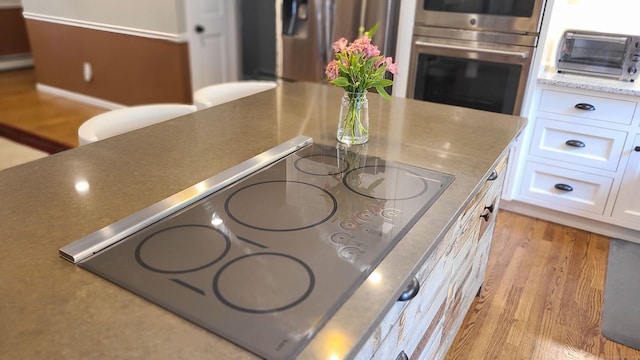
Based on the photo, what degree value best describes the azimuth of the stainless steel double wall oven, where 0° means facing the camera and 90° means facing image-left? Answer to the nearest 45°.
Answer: approximately 0°

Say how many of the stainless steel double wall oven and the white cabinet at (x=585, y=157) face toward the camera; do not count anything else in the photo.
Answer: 2

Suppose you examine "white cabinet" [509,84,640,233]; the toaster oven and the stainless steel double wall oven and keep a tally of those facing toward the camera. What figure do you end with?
3

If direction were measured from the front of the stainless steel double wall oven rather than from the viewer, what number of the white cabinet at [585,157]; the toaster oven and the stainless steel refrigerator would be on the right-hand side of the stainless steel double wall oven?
1

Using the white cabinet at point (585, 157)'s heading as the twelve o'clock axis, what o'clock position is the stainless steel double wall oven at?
The stainless steel double wall oven is roughly at 3 o'clock from the white cabinet.

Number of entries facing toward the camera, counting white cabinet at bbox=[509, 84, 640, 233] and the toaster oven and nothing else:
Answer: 2

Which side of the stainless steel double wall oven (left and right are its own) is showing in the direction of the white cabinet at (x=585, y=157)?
left

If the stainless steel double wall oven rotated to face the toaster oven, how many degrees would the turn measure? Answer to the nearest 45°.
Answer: approximately 90° to its left

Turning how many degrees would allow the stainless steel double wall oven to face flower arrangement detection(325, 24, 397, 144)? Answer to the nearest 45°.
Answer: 0° — it already faces it

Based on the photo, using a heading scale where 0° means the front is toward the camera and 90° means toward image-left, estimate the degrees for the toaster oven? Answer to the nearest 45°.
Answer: approximately 0°

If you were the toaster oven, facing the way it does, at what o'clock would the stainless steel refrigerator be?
The stainless steel refrigerator is roughly at 3 o'clock from the toaster oven.
